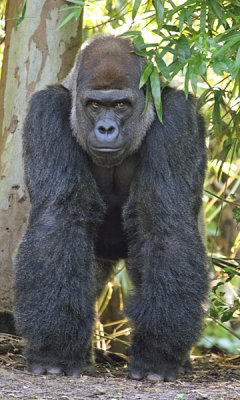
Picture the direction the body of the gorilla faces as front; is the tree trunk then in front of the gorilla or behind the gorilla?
behind

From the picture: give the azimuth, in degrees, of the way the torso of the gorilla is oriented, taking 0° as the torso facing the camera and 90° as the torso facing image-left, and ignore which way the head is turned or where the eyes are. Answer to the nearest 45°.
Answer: approximately 0°
